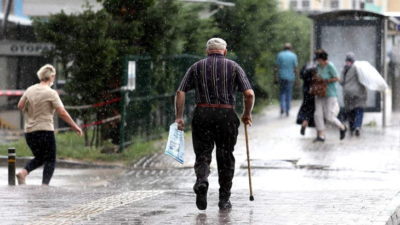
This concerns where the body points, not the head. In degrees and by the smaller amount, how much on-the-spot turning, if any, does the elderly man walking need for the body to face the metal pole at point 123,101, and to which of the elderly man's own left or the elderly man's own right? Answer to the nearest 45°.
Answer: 0° — they already face it

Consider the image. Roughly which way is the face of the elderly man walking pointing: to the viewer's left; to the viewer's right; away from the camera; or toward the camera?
away from the camera

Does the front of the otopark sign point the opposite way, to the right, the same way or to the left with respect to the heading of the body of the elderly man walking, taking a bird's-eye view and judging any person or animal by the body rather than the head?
the opposite way

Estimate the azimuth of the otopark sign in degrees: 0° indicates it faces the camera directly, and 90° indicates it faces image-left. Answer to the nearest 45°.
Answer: approximately 0°

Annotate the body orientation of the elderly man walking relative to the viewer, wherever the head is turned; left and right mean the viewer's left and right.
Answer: facing away from the viewer

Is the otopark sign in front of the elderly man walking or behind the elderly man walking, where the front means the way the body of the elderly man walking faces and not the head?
in front

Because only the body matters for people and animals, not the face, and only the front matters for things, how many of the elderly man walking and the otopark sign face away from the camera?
1

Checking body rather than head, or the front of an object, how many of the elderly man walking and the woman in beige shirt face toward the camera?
0

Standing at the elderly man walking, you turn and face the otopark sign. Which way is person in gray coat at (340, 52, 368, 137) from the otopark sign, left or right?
right

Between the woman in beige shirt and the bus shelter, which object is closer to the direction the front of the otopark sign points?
the woman in beige shirt
